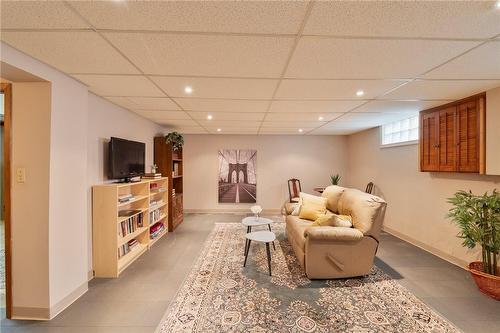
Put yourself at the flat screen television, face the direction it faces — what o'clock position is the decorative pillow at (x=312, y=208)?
The decorative pillow is roughly at 11 o'clock from the flat screen television.

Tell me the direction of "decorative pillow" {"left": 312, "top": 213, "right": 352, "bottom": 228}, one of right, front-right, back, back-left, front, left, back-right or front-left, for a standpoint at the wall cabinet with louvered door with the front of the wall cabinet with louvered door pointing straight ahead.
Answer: front

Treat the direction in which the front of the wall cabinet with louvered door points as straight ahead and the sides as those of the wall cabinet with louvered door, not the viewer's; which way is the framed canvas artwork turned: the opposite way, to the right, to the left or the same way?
to the left

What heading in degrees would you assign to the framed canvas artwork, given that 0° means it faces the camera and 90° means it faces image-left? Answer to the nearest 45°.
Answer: approximately 0°

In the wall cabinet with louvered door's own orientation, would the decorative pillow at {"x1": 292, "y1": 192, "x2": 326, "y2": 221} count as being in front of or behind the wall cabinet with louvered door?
in front

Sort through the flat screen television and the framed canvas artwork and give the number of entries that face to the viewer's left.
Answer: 0

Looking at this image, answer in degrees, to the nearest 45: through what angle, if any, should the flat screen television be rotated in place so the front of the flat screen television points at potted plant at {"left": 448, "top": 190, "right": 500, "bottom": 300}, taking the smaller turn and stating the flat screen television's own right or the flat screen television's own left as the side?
0° — it already faces it

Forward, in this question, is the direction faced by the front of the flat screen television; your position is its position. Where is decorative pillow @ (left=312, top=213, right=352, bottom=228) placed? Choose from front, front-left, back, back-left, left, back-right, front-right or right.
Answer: front

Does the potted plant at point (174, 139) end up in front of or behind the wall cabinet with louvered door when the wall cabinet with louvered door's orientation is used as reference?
in front

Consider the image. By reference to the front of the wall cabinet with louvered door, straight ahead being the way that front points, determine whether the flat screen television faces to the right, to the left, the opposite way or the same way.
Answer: the opposite way

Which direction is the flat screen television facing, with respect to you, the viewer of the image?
facing the viewer and to the right of the viewer

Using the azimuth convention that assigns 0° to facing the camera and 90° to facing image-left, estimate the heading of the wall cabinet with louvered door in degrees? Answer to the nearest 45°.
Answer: approximately 45°

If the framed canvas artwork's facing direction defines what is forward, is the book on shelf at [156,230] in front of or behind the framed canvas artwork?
in front

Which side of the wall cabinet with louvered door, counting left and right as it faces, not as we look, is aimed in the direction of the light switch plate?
front

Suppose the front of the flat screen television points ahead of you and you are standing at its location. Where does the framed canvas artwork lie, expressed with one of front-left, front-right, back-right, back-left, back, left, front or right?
left
